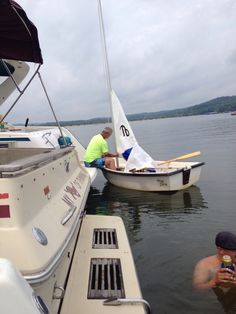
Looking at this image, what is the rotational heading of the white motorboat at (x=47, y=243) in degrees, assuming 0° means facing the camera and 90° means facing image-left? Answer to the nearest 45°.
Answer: approximately 90°

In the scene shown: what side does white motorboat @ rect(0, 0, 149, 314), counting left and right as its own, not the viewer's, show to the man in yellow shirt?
right

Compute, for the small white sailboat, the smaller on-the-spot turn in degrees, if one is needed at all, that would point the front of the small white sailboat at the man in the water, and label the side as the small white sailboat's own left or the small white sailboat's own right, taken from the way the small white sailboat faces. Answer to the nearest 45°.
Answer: approximately 135° to the small white sailboat's own left

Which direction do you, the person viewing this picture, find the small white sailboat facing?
facing away from the viewer and to the left of the viewer

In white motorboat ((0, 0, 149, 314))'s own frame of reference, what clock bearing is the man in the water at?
The man in the water is roughly at 5 o'clock from the white motorboat.
